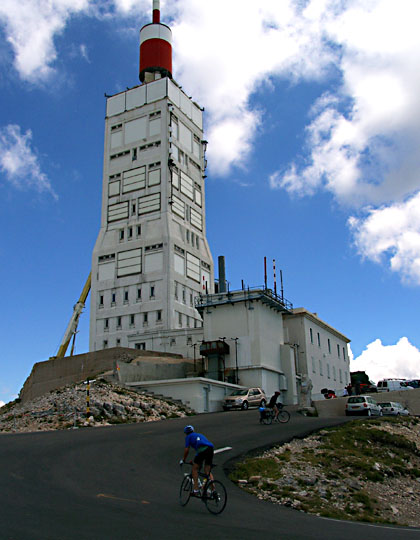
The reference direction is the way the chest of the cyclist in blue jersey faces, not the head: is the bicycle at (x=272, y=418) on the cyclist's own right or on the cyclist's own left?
on the cyclist's own right

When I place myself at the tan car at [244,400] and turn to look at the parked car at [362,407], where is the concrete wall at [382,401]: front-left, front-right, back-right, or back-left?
front-left

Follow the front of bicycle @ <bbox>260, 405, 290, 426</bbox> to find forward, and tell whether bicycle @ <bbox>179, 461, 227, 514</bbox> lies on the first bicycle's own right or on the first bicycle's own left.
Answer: on the first bicycle's own right

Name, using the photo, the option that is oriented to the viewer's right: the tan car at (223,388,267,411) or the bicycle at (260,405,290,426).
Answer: the bicycle

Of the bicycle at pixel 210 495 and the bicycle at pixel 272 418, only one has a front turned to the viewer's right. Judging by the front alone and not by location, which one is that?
the bicycle at pixel 272 418

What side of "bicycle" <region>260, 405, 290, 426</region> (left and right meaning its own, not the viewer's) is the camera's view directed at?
right

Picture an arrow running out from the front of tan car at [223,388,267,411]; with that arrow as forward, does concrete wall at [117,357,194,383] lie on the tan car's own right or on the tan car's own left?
on the tan car's own right

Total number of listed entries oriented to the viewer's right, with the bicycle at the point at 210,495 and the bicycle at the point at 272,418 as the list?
1

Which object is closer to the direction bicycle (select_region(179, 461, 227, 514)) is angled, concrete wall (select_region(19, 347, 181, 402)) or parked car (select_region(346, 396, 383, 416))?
the concrete wall
